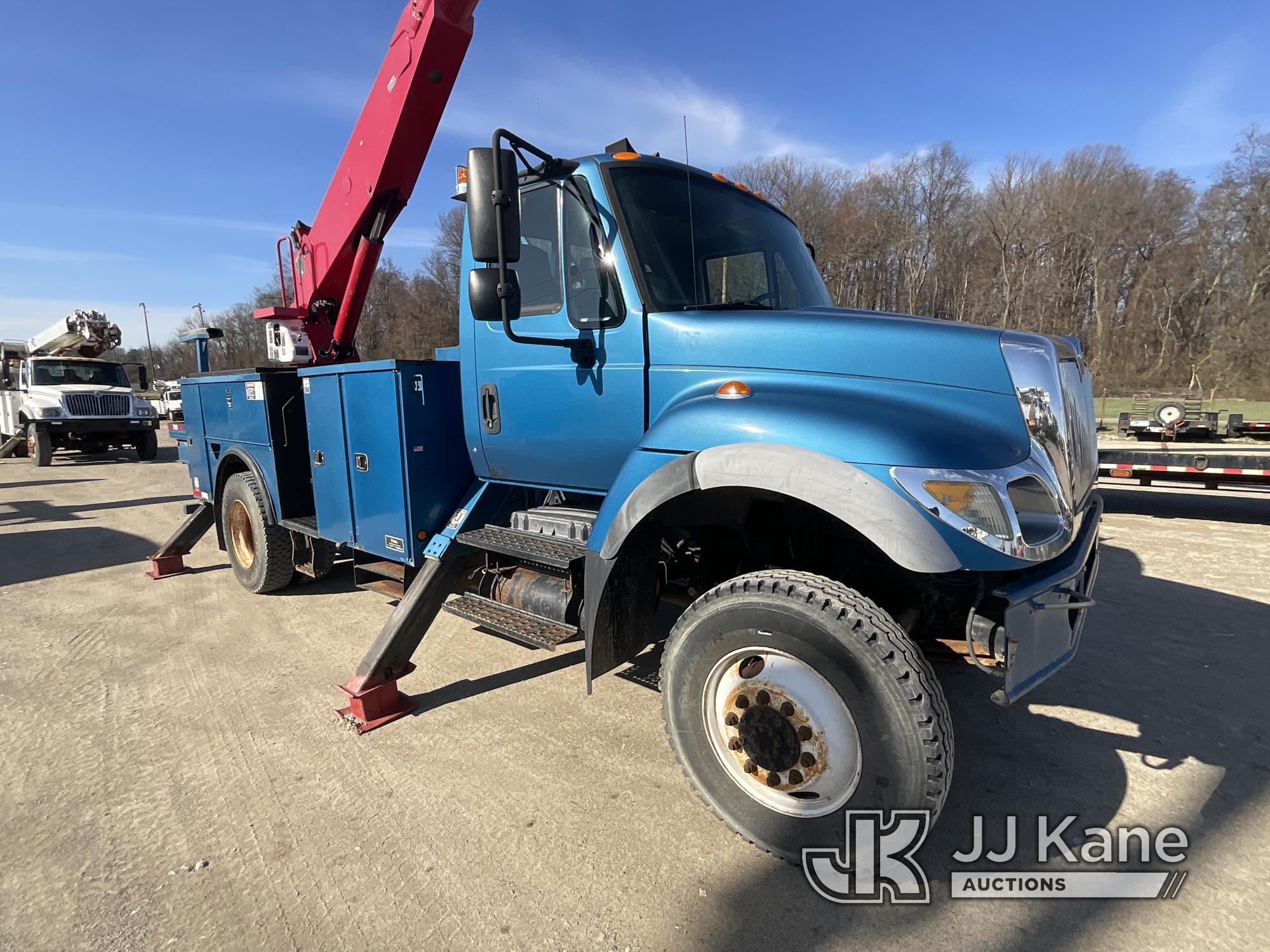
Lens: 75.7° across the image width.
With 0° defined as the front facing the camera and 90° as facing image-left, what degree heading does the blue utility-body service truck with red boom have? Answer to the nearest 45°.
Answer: approximately 315°

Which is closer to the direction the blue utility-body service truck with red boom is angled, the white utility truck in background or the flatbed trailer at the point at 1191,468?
the flatbed trailer

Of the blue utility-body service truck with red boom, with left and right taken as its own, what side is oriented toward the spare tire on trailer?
left

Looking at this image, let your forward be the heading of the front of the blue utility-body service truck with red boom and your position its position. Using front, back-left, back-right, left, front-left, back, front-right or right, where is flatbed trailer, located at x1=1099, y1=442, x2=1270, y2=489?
left

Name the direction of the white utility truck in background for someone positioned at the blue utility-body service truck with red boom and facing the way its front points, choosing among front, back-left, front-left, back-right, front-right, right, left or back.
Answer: back
